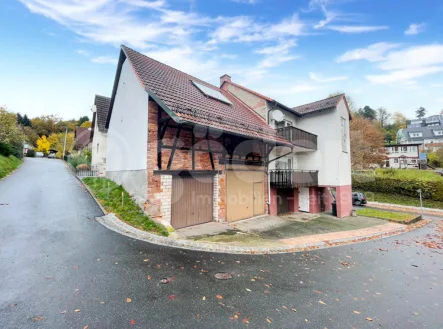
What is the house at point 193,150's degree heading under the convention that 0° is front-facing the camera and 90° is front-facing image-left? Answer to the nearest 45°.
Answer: approximately 315°

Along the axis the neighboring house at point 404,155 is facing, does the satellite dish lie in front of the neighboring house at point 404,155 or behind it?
in front

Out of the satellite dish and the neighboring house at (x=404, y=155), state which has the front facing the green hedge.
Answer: the neighboring house

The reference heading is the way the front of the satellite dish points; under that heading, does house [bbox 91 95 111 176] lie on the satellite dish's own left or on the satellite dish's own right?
on the satellite dish's own right

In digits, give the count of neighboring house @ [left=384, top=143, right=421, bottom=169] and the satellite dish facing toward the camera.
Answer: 2

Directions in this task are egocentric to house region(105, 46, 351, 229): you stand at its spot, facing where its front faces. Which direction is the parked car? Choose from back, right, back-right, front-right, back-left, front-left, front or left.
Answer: left
